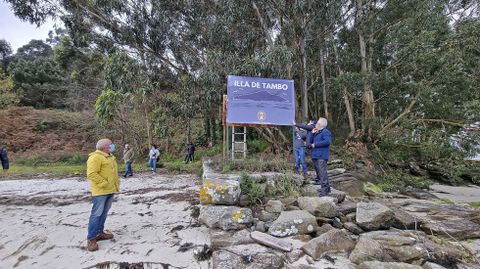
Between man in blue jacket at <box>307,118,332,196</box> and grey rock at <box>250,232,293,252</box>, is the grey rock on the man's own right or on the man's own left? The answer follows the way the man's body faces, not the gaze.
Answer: on the man's own left

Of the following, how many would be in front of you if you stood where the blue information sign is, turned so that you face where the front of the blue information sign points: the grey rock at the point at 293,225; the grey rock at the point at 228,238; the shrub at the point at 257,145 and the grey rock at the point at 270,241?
3

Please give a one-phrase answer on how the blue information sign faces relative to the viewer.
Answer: facing the viewer

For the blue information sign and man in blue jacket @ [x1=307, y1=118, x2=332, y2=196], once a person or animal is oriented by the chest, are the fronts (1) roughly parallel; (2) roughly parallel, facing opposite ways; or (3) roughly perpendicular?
roughly perpendicular

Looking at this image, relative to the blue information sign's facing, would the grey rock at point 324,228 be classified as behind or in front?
in front

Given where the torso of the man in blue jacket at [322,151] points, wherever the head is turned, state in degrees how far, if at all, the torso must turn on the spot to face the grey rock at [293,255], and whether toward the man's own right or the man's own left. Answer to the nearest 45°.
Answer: approximately 90° to the man's own left

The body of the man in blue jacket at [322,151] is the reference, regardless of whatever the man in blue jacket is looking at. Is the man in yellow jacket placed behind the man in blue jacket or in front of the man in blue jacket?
in front

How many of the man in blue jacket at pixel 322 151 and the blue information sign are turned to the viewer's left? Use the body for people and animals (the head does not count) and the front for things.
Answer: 1

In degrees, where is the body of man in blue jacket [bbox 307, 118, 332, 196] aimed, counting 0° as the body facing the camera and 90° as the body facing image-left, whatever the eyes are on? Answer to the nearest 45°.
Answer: approximately 90°

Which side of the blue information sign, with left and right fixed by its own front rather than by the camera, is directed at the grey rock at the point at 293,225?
front

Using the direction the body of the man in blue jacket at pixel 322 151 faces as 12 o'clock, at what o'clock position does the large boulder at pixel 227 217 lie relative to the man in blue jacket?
The large boulder is roughly at 11 o'clock from the man in blue jacket.
